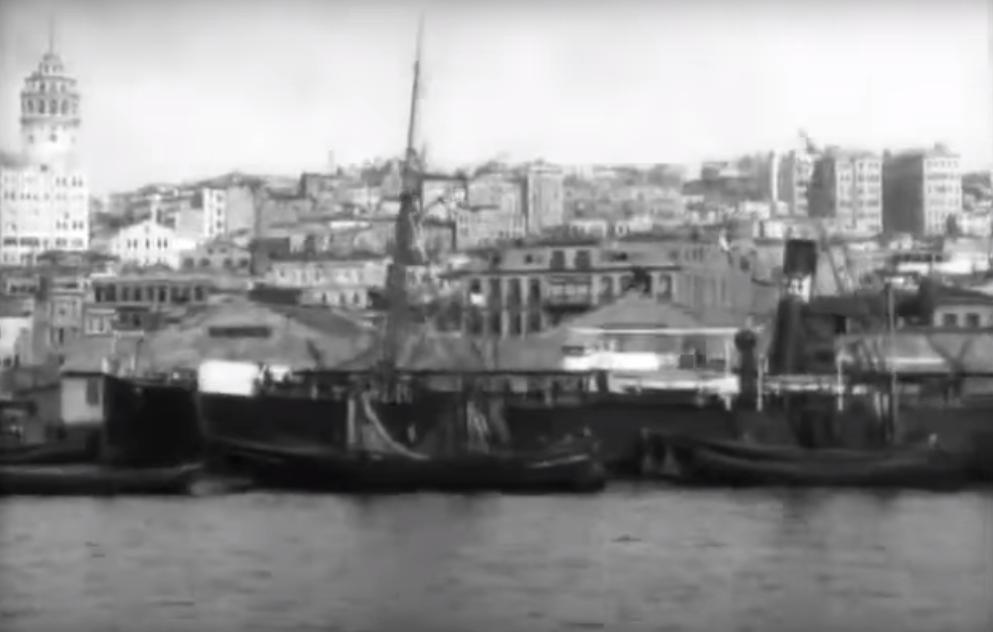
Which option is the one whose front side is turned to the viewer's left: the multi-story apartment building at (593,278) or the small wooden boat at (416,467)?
the small wooden boat

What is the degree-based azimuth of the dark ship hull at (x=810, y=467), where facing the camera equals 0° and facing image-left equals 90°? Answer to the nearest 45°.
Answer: approximately 90°

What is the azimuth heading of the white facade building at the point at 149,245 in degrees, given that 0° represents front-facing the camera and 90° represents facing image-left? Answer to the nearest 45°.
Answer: approximately 0°

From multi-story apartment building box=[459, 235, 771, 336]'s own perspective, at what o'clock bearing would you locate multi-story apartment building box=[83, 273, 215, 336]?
multi-story apartment building box=[83, 273, 215, 336] is roughly at 3 o'clock from multi-story apartment building box=[459, 235, 771, 336].

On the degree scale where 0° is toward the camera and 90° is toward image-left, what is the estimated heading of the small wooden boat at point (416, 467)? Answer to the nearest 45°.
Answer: approximately 90°
